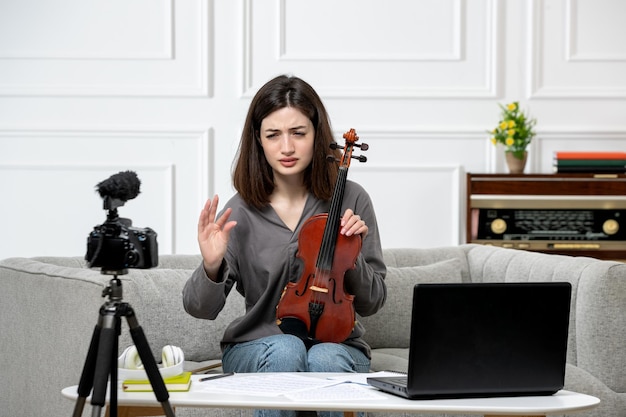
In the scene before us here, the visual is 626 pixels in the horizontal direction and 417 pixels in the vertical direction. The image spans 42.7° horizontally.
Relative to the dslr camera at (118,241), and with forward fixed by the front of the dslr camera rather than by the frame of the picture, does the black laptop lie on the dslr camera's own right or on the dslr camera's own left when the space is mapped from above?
on the dslr camera's own right

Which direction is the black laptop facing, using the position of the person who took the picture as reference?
facing away from the viewer and to the left of the viewer

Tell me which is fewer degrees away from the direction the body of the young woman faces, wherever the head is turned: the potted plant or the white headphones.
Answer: the white headphones

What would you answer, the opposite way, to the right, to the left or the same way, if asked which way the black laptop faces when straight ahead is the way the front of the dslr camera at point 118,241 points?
to the left

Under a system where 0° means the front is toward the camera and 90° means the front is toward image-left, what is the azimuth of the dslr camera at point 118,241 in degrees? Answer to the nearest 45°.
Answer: approximately 225°

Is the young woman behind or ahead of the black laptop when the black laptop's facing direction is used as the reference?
ahead

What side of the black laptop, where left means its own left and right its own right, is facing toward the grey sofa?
front
